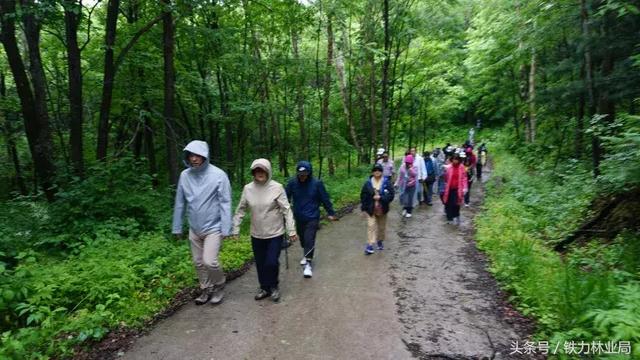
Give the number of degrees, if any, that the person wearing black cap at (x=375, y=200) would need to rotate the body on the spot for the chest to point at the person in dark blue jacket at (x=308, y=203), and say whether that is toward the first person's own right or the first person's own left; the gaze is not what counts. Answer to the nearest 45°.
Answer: approximately 45° to the first person's own right

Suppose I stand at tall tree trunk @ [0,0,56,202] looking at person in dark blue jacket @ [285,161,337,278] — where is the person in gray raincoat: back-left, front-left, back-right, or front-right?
front-right

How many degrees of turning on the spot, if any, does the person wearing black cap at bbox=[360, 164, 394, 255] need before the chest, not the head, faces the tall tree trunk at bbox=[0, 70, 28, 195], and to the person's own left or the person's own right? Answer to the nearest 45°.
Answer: approximately 135° to the person's own right

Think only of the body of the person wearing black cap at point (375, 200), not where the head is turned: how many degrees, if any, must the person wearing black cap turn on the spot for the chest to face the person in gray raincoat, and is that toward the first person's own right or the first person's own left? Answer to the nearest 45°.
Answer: approximately 45° to the first person's own right

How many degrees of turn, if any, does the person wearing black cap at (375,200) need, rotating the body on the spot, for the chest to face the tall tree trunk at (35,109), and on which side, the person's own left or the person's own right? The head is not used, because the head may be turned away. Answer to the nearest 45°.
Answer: approximately 90° to the person's own right

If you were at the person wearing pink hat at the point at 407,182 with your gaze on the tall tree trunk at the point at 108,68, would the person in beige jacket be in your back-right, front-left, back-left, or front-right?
front-left

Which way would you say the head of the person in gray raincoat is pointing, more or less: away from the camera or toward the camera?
toward the camera

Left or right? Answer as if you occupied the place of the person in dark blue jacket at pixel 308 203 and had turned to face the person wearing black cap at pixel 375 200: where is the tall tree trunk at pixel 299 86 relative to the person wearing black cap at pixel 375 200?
left

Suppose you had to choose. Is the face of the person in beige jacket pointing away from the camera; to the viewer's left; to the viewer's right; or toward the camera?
toward the camera

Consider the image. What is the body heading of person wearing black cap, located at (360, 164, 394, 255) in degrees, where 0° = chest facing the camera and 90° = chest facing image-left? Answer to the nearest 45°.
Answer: approximately 0°

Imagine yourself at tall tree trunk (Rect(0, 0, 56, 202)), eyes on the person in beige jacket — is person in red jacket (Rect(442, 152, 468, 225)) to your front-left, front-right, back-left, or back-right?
front-left

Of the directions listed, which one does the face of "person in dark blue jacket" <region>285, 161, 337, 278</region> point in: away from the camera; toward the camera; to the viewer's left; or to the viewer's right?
toward the camera

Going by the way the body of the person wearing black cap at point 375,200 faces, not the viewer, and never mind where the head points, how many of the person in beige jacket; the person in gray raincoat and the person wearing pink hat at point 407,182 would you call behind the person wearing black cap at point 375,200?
1

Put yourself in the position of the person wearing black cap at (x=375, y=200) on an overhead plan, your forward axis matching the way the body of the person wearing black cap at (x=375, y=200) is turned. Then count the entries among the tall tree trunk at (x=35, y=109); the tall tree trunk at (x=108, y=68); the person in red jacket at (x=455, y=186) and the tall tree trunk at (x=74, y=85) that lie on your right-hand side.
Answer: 3
